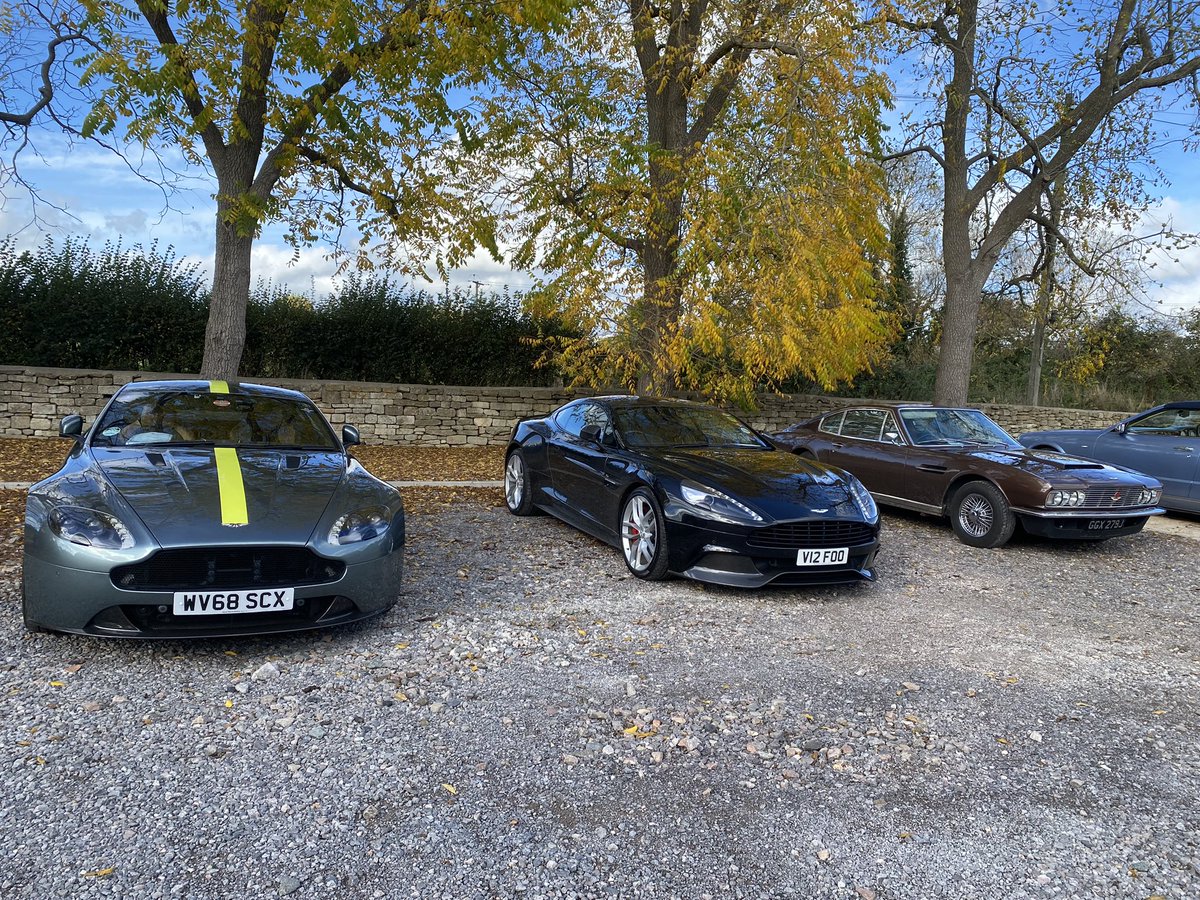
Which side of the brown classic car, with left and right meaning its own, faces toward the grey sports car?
right

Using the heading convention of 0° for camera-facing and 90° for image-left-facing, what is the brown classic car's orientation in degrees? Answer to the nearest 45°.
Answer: approximately 315°

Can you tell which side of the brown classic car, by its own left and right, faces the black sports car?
right

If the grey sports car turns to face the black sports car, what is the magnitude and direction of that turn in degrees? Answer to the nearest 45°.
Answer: approximately 90° to its left

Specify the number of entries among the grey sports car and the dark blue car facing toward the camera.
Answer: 1

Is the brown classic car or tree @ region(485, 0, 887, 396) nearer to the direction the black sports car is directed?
the brown classic car

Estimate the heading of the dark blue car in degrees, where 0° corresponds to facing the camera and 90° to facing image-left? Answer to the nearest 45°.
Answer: approximately 135°

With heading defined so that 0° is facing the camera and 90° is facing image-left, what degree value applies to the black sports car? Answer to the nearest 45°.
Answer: approximately 315°
